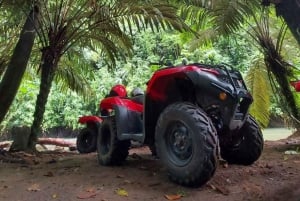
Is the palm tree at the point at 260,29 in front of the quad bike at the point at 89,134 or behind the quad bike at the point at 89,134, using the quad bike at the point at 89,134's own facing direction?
in front

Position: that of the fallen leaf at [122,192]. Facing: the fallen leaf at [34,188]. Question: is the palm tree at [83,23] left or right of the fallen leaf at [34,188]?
right

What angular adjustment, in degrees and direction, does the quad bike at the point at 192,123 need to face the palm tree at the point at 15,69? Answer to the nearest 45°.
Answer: approximately 180°
